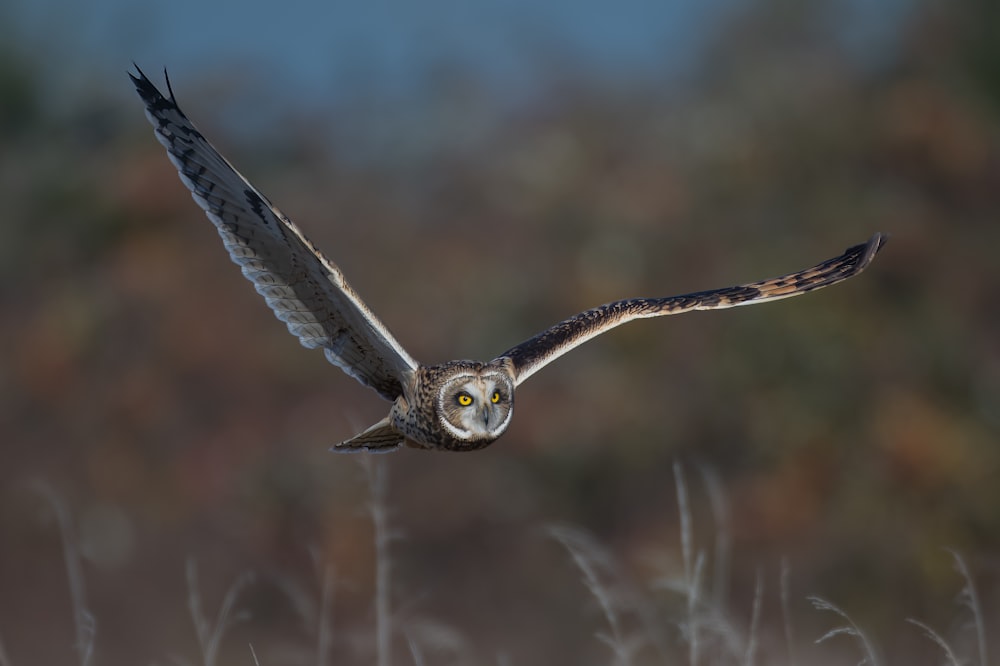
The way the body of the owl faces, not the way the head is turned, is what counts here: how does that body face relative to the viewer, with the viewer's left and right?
facing the viewer and to the right of the viewer
